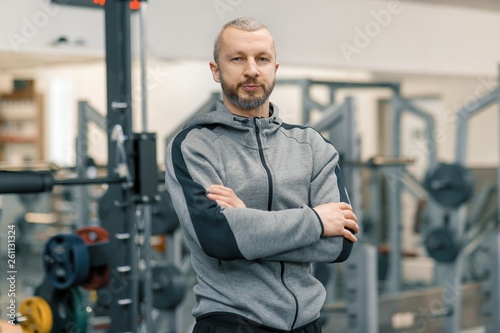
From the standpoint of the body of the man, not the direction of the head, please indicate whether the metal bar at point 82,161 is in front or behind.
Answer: behind

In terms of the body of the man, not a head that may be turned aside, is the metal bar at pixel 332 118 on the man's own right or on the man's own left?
on the man's own left

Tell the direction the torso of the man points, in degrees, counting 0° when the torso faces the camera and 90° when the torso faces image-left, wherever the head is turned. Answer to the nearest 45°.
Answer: approximately 315°

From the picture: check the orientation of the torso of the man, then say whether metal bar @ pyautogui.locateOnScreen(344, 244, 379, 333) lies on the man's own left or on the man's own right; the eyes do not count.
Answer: on the man's own left

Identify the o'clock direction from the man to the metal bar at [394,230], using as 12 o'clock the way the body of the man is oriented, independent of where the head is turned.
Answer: The metal bar is roughly at 8 o'clock from the man.

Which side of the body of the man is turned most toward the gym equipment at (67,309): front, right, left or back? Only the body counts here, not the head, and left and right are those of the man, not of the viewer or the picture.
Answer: back

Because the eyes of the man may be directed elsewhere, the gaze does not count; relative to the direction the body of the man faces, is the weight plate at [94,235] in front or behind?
behind
